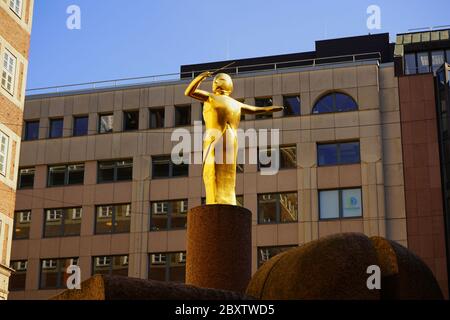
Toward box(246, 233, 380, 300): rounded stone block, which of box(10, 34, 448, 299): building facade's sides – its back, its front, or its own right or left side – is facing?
front

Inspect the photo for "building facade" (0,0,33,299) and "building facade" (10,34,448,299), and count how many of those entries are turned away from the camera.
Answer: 0

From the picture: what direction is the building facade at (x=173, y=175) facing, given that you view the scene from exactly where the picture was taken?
facing the viewer

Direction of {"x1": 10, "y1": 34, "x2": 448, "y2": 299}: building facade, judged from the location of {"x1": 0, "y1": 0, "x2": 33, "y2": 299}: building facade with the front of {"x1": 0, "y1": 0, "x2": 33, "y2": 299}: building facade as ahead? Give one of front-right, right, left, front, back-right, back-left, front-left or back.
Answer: left

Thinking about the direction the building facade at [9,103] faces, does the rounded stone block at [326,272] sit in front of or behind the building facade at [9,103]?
in front

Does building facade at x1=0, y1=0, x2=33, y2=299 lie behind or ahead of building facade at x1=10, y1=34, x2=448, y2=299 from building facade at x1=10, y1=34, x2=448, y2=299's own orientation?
ahead

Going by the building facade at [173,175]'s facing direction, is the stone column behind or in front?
in front

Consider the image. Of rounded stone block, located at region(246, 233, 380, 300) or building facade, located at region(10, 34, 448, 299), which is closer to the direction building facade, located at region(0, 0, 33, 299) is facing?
the rounded stone block

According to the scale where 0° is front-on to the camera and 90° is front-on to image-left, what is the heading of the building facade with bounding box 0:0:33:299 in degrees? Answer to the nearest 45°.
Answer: approximately 315°
